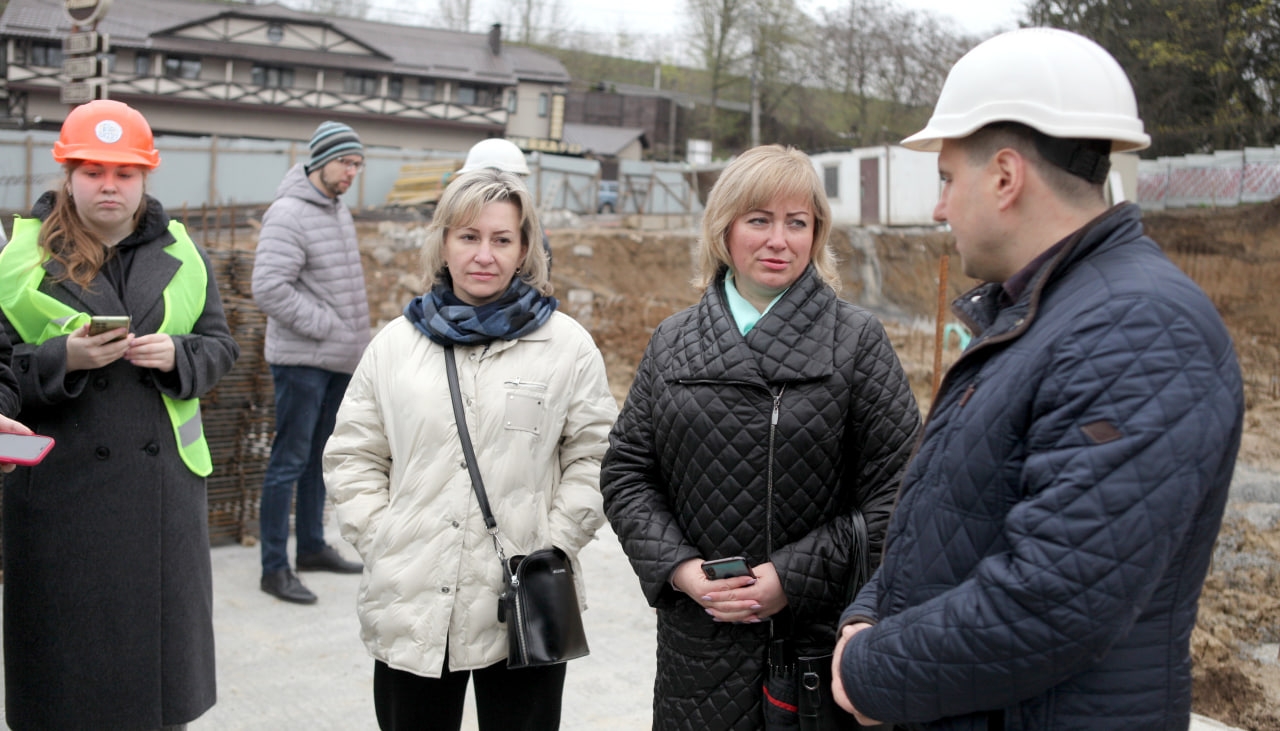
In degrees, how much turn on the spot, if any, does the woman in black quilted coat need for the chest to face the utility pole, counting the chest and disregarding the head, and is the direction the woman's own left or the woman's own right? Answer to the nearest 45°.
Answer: approximately 180°

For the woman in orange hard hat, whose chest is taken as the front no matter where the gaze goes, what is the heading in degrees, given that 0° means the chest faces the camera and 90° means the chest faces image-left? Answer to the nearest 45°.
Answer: approximately 0°

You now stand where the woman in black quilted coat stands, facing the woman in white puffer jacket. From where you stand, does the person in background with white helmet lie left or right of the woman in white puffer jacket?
right

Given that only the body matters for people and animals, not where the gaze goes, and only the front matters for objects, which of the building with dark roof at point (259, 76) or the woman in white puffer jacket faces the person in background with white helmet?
the building with dark roof

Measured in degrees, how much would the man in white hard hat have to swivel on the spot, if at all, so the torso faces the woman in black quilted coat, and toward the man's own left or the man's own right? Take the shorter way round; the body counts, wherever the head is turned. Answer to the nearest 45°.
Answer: approximately 45° to the man's own right

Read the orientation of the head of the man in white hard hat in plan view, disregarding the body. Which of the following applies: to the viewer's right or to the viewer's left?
to the viewer's left

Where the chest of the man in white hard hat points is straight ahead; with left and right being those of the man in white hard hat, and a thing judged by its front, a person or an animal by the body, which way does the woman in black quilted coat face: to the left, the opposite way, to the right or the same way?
to the left

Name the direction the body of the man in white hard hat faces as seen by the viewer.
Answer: to the viewer's left

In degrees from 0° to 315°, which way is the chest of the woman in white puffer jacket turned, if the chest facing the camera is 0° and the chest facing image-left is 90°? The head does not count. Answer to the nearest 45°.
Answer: approximately 0°

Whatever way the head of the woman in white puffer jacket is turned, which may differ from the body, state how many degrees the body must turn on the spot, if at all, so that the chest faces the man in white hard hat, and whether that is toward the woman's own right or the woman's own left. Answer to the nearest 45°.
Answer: approximately 45° to the woman's own left
